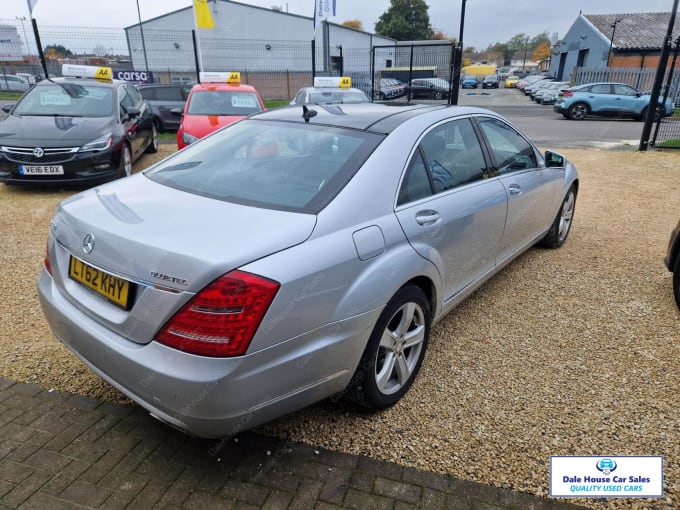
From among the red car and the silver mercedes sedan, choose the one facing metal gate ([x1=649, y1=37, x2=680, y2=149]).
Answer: the silver mercedes sedan

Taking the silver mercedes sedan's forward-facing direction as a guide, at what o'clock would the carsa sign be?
The carsa sign is roughly at 10 o'clock from the silver mercedes sedan.

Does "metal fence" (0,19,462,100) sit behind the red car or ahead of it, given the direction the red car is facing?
behind

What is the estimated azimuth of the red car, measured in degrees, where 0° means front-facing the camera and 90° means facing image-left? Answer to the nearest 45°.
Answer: approximately 0°

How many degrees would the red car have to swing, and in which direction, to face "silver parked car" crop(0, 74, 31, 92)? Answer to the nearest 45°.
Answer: approximately 135° to its right

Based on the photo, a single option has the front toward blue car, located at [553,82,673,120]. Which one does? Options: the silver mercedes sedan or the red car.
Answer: the silver mercedes sedan

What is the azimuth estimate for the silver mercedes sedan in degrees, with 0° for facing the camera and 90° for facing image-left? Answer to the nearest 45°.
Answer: approximately 225°
